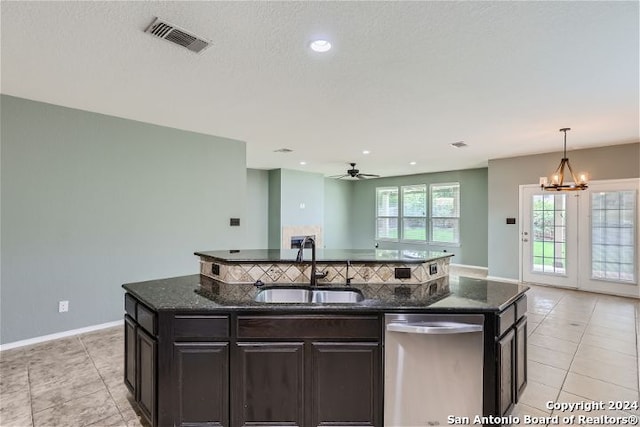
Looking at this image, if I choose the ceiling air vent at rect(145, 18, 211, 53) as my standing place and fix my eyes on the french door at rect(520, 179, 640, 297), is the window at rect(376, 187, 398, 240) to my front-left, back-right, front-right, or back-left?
front-left

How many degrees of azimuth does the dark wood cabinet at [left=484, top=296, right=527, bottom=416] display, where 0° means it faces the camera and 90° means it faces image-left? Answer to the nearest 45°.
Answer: approximately 315°

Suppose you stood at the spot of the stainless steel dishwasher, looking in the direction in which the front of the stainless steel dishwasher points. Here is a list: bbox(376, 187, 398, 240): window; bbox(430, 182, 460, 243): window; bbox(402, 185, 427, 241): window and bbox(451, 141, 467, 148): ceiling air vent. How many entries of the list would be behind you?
4

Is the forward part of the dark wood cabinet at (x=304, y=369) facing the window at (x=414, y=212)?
no

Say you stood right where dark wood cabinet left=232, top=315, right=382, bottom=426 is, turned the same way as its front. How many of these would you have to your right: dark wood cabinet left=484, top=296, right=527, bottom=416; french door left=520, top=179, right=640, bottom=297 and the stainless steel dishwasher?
0

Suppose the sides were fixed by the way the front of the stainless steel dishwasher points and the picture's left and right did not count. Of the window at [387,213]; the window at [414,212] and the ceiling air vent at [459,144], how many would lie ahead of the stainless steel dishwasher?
0

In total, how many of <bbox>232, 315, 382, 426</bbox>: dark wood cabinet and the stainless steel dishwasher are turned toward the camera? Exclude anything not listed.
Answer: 2

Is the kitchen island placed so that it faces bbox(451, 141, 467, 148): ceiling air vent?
no

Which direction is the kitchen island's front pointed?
toward the camera

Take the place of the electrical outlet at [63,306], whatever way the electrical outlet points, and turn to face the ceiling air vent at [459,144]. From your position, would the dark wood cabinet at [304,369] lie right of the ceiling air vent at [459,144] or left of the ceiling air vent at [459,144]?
right

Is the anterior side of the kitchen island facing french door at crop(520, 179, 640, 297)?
no

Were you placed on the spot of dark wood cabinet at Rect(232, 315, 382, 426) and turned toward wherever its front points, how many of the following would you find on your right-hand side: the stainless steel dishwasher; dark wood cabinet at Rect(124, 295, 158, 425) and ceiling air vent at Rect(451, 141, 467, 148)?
1

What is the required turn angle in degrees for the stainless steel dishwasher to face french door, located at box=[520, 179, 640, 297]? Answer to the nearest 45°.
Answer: approximately 135° to its left

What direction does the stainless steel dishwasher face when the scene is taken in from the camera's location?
facing the viewer

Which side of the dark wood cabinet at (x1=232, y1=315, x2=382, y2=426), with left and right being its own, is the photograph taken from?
front

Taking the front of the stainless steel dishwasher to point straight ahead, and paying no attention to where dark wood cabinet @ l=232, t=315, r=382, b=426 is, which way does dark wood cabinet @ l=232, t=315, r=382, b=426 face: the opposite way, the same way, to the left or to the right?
the same way
